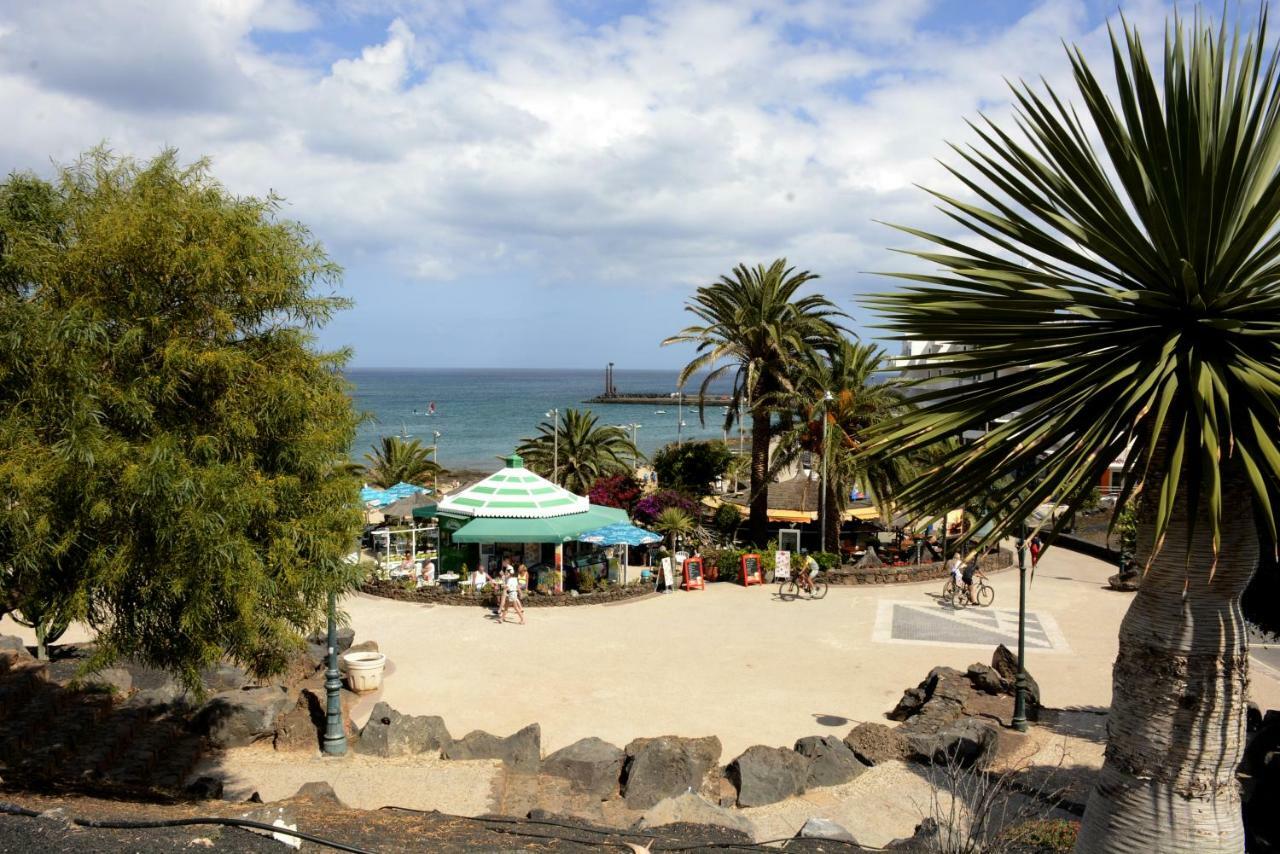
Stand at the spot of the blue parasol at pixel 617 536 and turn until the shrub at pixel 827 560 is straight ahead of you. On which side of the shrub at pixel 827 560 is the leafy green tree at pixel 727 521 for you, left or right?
left

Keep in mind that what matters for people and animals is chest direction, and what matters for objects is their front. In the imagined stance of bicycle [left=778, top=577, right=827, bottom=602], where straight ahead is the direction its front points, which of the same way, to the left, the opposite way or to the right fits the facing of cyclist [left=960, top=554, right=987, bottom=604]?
the opposite way

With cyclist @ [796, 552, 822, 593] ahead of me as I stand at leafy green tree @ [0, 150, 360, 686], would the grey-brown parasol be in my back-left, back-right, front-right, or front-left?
front-left

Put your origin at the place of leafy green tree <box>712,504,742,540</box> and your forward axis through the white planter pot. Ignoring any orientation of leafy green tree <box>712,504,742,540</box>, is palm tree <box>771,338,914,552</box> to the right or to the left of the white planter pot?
left

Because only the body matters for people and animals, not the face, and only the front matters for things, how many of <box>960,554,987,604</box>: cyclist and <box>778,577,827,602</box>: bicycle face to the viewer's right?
1
